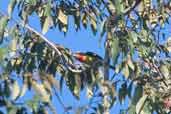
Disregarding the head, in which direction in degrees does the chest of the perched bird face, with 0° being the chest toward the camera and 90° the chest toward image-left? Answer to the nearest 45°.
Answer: approximately 90°
